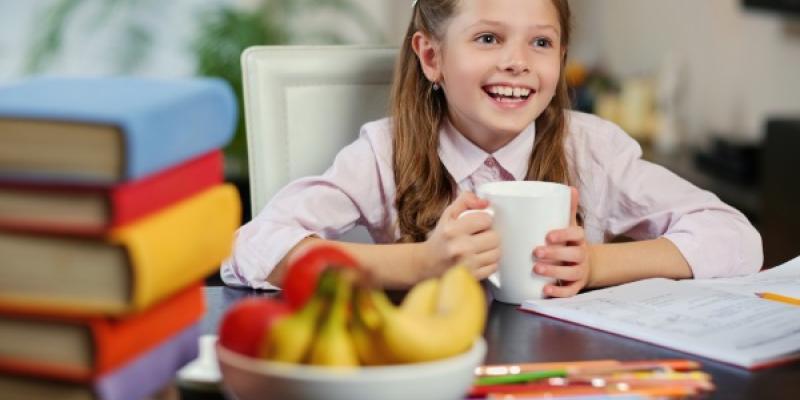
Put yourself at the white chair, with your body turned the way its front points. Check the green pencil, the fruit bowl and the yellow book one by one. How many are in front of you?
3

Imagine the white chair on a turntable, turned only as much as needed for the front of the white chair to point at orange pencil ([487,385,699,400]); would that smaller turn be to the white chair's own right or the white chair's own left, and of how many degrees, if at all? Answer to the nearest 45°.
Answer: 0° — it already faces it

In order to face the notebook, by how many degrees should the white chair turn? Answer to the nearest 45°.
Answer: approximately 45° to its left

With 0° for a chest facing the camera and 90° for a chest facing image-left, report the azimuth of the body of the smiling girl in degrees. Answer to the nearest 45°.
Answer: approximately 0°

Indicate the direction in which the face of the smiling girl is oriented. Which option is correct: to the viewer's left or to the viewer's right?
to the viewer's right

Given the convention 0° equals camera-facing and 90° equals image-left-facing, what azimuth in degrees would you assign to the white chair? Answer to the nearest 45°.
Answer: approximately 0°
